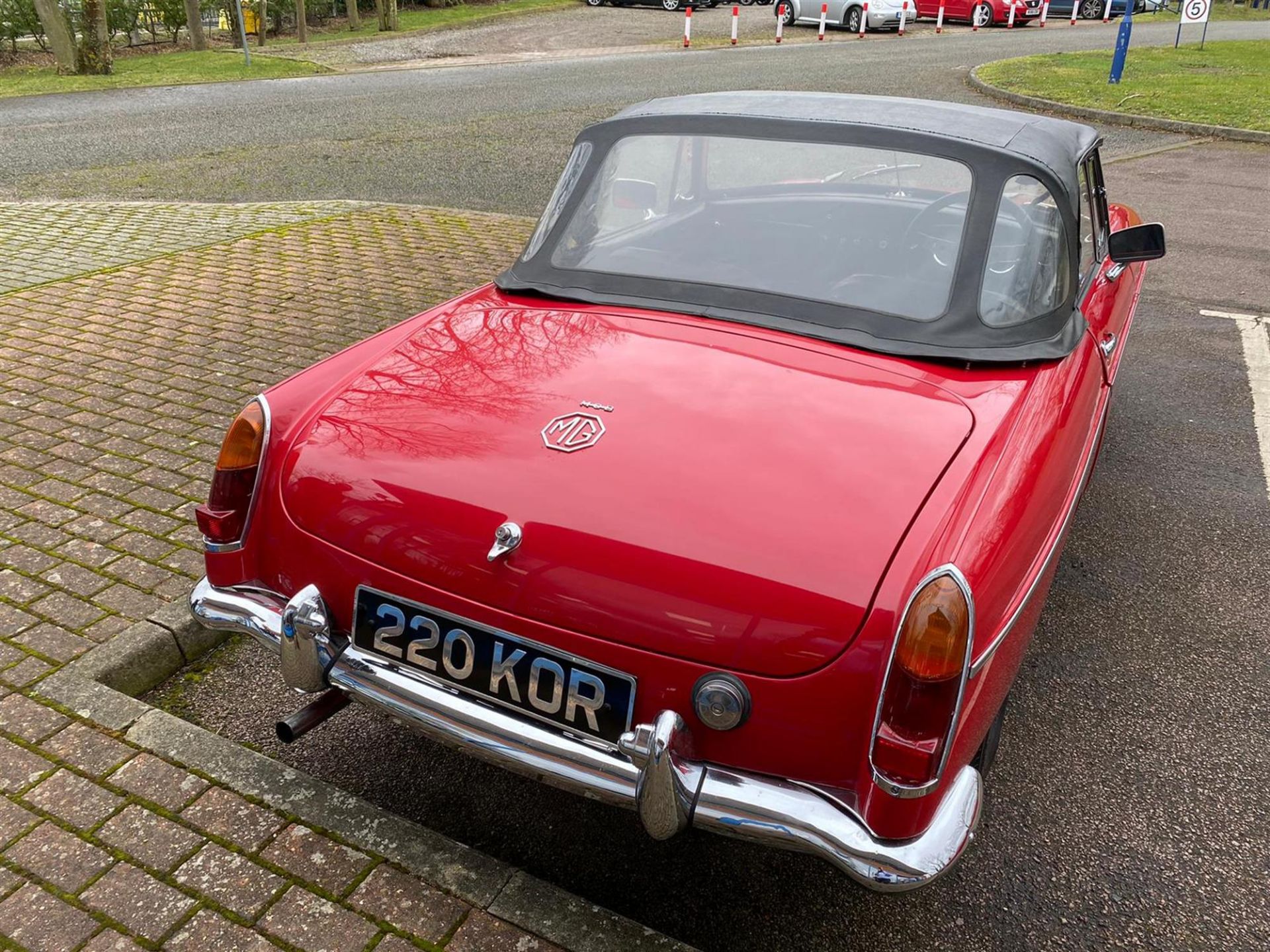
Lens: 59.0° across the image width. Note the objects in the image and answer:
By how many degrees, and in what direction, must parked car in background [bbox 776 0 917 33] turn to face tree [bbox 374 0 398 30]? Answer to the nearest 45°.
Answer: approximately 135° to its right

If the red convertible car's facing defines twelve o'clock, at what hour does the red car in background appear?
The red car in background is roughly at 11 o'clock from the red convertible car.

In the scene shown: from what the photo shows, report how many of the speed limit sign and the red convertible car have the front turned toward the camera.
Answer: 1

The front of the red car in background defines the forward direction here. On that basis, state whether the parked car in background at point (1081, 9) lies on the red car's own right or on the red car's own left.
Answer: on the red car's own left

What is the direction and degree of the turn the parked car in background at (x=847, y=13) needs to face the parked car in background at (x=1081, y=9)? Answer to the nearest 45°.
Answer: approximately 90° to its left

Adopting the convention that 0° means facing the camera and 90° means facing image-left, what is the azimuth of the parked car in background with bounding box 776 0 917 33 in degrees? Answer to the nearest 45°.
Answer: approximately 315°

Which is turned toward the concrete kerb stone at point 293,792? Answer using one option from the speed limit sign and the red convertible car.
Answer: the speed limit sign

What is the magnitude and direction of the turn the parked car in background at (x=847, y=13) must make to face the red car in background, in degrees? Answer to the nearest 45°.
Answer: approximately 90° to its left

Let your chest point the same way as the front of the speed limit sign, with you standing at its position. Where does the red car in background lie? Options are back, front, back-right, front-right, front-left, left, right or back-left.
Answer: back-right

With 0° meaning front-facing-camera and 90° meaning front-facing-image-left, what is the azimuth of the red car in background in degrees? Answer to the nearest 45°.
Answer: approximately 315°

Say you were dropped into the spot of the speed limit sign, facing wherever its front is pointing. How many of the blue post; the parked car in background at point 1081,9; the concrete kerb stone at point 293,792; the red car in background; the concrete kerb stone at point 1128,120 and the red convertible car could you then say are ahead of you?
4

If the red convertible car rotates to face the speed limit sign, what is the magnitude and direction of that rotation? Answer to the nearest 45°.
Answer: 0° — it already faces it

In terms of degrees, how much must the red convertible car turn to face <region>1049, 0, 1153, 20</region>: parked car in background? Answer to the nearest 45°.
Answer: approximately 45° to its left
